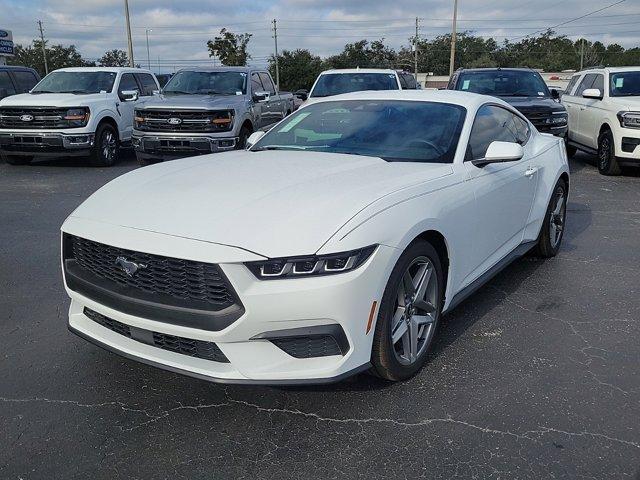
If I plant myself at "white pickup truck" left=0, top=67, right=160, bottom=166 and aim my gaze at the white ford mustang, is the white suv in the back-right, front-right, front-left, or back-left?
front-left

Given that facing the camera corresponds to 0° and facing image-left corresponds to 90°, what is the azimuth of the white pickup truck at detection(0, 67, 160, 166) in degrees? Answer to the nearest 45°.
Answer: approximately 45°

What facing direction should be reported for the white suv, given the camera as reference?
facing the viewer and to the right of the viewer

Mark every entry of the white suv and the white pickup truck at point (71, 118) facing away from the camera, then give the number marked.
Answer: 0

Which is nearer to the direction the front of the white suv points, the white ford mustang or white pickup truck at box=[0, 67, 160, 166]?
the white ford mustang

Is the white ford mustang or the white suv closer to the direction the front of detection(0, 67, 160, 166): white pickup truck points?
the white ford mustang

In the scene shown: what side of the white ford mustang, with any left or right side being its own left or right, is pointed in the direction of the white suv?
back

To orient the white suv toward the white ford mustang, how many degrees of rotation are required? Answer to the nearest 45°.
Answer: approximately 45° to its right

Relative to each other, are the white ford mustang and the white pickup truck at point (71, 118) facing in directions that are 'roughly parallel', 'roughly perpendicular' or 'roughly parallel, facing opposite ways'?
roughly parallel

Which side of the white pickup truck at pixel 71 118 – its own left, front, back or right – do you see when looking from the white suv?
left

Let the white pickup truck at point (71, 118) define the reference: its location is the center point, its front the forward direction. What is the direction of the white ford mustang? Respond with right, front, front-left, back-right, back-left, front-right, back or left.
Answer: front-left

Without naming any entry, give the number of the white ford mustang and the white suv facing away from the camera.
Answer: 0

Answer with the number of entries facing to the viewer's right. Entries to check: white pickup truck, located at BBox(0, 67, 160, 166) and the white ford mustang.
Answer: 0
